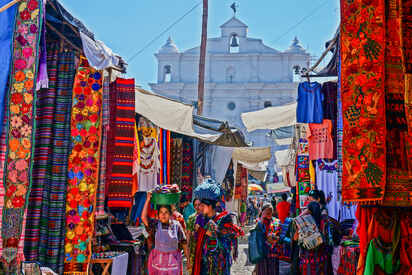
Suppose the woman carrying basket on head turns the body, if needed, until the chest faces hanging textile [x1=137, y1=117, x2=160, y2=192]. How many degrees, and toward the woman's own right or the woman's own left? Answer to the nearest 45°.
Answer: approximately 180°

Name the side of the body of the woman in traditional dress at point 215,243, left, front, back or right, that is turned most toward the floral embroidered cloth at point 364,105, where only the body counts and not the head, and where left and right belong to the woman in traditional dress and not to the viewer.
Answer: left

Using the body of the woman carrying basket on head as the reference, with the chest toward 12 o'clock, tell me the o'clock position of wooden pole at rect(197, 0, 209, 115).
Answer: The wooden pole is roughly at 6 o'clock from the woman carrying basket on head.

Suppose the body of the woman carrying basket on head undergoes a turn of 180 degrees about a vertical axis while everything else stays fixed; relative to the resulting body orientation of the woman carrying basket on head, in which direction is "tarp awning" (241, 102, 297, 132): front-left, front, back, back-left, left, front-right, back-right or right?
front-right

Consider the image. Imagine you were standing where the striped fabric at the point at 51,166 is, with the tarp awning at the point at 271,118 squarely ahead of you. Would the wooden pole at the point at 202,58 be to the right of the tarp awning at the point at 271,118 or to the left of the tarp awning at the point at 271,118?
left

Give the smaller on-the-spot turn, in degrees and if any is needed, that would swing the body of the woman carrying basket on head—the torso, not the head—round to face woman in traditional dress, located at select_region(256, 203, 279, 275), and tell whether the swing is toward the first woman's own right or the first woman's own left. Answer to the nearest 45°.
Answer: approximately 135° to the first woman's own left

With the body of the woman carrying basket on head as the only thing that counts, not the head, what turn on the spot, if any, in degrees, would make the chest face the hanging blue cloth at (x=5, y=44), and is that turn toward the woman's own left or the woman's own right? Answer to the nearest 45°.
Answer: approximately 45° to the woman's own right

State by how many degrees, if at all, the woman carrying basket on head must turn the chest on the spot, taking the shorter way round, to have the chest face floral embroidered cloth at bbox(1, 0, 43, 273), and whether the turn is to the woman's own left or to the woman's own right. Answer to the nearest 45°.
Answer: approximately 45° to the woman's own right

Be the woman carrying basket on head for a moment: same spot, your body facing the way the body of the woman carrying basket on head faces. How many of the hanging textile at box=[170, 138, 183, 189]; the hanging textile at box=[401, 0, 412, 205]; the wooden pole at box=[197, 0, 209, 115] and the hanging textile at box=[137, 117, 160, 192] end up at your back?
3

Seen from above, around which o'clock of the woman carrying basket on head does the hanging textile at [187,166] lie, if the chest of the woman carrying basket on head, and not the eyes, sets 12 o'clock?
The hanging textile is roughly at 6 o'clock from the woman carrying basket on head.
